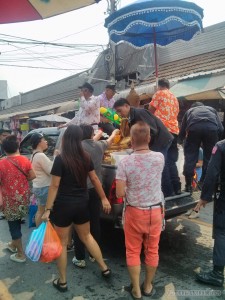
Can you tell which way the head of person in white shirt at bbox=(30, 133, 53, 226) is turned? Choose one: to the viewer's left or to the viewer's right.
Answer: to the viewer's right

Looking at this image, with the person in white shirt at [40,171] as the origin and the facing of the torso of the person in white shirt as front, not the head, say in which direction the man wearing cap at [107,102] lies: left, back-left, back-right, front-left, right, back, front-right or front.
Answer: front-left

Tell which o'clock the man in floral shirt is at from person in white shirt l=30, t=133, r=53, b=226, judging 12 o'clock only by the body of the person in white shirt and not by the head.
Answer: The man in floral shirt is roughly at 12 o'clock from the person in white shirt.

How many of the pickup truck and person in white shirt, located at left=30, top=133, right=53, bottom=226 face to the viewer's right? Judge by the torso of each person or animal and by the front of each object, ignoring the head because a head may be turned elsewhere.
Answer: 1

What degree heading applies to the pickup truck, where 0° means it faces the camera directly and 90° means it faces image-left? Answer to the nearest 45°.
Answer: approximately 135°

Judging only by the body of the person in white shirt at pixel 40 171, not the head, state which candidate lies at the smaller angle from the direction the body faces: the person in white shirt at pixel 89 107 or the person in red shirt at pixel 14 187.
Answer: the person in white shirt

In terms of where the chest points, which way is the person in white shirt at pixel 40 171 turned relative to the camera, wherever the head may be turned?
to the viewer's right
